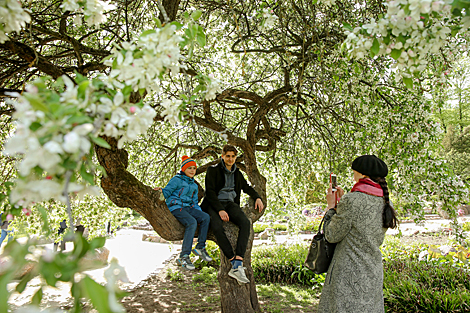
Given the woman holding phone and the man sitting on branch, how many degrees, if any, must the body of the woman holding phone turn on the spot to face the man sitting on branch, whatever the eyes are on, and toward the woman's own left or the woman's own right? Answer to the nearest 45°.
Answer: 0° — they already face them

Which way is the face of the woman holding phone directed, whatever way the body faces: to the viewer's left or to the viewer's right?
to the viewer's left

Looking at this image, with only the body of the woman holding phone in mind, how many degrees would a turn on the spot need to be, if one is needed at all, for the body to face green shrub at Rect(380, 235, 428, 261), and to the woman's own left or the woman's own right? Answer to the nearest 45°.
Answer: approximately 45° to the woman's own right

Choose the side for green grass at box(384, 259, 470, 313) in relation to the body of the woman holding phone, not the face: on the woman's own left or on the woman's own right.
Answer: on the woman's own right

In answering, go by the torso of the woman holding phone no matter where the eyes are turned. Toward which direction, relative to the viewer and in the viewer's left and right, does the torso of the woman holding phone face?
facing away from the viewer and to the left of the viewer

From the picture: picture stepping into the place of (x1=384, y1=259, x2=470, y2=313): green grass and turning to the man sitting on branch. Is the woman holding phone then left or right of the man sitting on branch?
left
